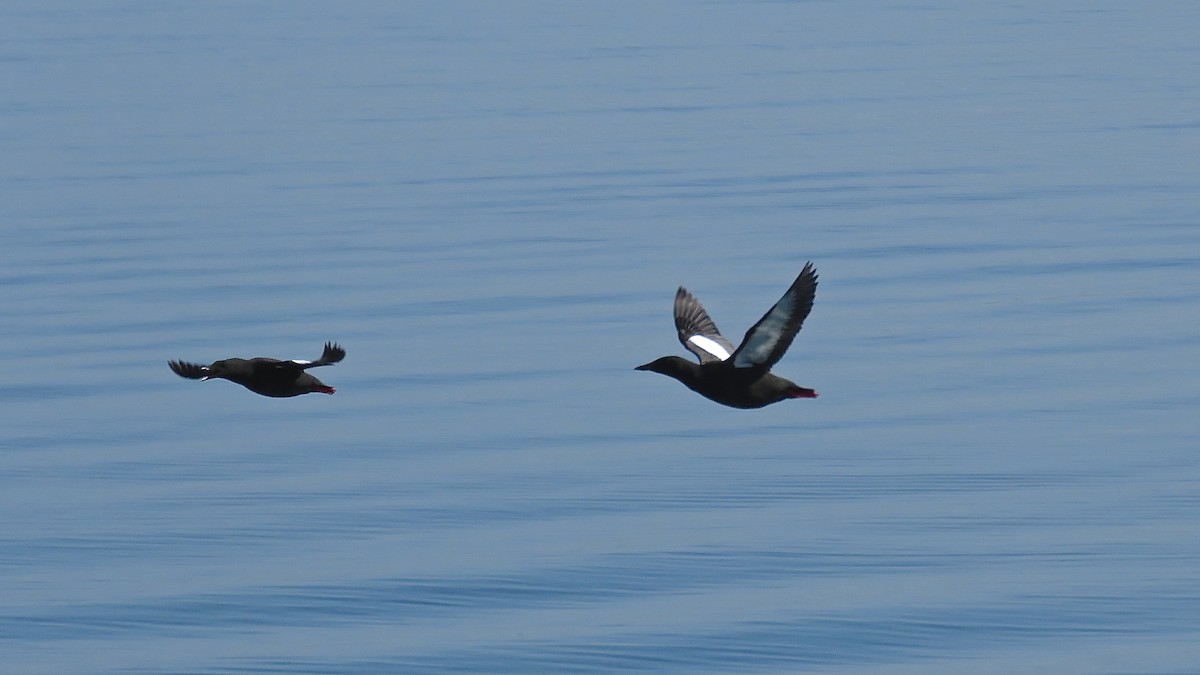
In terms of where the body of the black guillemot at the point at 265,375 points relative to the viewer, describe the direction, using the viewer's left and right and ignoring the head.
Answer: facing the viewer and to the left of the viewer

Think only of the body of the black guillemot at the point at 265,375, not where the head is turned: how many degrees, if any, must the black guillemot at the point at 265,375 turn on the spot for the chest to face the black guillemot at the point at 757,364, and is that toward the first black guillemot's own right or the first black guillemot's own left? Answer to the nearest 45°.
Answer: approximately 135° to the first black guillemot's own left
